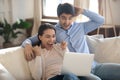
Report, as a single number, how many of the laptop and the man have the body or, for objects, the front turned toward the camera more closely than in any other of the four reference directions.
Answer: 1

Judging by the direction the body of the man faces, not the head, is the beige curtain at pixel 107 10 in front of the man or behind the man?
behind

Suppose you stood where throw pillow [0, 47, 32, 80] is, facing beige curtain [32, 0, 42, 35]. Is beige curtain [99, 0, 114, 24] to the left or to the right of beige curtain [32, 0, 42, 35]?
right

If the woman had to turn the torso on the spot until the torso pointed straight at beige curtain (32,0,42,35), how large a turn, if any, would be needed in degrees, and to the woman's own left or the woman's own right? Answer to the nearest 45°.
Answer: approximately 135° to the woman's own left

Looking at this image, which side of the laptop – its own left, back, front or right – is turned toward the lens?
back

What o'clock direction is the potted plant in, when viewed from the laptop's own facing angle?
The potted plant is roughly at 11 o'clock from the laptop.

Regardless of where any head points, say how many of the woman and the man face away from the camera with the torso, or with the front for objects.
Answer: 0

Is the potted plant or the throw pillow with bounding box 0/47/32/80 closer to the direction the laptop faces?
the potted plant

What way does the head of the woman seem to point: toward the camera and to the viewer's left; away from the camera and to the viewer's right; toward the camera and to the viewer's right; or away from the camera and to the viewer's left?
toward the camera and to the viewer's right

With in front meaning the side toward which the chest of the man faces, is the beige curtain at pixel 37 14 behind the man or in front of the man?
behind

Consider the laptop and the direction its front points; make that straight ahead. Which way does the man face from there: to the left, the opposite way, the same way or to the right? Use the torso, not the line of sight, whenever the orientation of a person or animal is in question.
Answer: the opposite way

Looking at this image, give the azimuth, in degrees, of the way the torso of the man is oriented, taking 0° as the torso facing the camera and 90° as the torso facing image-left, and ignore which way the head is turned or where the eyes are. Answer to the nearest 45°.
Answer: approximately 0°

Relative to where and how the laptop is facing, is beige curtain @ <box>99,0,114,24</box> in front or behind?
in front
